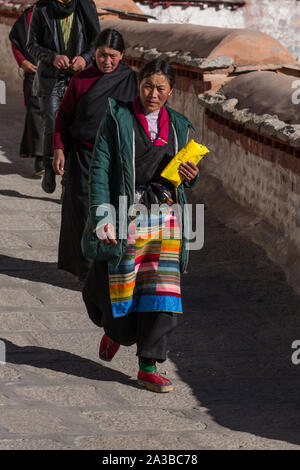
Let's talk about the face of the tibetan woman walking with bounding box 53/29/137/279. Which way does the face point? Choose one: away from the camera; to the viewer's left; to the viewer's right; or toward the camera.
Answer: toward the camera

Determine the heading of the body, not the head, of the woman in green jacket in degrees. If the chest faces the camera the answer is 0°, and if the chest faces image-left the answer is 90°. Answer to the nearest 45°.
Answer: approximately 315°

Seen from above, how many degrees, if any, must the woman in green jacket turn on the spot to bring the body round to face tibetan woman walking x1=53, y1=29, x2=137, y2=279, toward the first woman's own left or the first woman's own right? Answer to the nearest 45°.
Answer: approximately 135° to the first woman's own left
